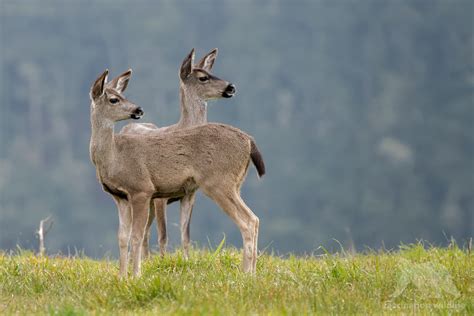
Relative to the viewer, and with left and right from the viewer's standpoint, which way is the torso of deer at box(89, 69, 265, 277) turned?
facing to the left of the viewer
